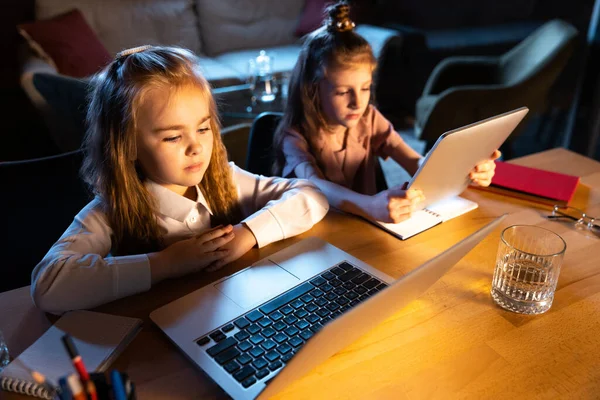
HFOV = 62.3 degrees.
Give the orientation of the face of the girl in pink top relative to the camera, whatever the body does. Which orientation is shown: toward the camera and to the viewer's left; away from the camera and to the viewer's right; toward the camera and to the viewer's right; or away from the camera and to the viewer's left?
toward the camera and to the viewer's right

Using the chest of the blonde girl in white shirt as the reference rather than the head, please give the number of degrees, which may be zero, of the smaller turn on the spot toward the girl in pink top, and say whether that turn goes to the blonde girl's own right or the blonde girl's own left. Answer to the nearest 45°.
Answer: approximately 90° to the blonde girl's own left

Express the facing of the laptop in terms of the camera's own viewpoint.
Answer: facing away from the viewer and to the left of the viewer

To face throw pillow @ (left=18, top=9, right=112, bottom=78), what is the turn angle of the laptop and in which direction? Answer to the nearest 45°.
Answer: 0° — it already faces it

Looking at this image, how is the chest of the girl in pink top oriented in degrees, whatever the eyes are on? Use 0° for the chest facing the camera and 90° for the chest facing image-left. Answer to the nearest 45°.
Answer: approximately 315°

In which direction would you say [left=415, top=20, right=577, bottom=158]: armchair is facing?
to the viewer's left

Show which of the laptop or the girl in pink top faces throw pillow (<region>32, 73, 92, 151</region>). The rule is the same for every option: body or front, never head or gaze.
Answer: the laptop

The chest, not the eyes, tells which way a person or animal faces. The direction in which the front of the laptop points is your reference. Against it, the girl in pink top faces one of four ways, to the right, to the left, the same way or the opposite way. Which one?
the opposite way

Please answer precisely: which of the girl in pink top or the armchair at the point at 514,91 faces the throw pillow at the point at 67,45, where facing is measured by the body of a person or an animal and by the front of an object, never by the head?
the armchair

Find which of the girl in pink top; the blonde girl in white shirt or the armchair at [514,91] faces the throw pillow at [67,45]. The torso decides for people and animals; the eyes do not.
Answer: the armchair

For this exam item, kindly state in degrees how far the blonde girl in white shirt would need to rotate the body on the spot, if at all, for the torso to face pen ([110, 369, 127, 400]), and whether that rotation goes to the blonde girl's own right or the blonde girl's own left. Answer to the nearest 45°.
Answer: approximately 45° to the blonde girl's own right

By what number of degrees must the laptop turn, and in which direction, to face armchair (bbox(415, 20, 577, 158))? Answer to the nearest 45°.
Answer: approximately 90° to its right

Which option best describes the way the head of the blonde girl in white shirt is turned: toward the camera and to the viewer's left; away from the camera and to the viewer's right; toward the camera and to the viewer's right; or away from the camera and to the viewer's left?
toward the camera and to the viewer's right
